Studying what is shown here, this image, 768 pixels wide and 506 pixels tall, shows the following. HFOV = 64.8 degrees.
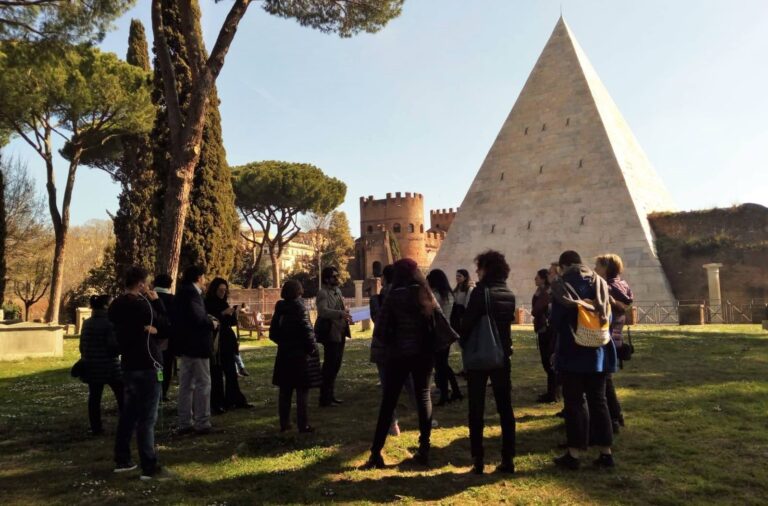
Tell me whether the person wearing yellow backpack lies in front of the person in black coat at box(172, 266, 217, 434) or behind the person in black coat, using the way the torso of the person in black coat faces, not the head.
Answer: in front

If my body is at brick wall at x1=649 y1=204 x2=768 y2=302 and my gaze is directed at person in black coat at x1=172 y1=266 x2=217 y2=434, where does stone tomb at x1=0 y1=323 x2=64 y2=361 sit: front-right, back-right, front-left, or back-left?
front-right

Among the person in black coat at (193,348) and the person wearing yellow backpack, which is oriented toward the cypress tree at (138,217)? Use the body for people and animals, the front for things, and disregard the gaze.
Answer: the person wearing yellow backpack

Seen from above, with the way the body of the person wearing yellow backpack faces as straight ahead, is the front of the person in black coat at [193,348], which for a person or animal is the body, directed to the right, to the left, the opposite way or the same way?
to the right

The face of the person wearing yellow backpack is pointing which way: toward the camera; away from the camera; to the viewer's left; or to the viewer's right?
away from the camera

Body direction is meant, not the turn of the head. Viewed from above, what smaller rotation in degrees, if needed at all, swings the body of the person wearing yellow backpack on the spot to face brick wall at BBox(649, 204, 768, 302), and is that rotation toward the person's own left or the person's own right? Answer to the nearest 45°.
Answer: approximately 45° to the person's own right

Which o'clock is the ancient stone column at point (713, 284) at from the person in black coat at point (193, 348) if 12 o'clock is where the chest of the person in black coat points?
The ancient stone column is roughly at 11 o'clock from the person in black coat.

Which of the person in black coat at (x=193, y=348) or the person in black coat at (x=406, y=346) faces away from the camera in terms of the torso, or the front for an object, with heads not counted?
the person in black coat at (x=406, y=346)

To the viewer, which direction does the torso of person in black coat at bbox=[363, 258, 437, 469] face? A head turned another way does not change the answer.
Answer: away from the camera

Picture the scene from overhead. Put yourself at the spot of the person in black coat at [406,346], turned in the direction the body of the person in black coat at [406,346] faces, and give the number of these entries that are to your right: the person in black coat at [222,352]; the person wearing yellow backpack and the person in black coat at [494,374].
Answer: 2

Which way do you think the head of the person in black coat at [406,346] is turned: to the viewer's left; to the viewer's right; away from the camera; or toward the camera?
away from the camera

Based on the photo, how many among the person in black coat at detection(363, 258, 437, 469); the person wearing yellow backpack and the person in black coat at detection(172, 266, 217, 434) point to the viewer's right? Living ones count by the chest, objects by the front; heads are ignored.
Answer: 1

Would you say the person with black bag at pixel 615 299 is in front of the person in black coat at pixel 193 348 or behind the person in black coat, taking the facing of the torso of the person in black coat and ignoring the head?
in front

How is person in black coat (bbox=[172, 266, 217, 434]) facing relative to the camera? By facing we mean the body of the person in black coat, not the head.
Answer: to the viewer's right

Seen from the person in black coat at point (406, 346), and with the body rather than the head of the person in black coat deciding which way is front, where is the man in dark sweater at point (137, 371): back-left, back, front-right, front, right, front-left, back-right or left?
left
